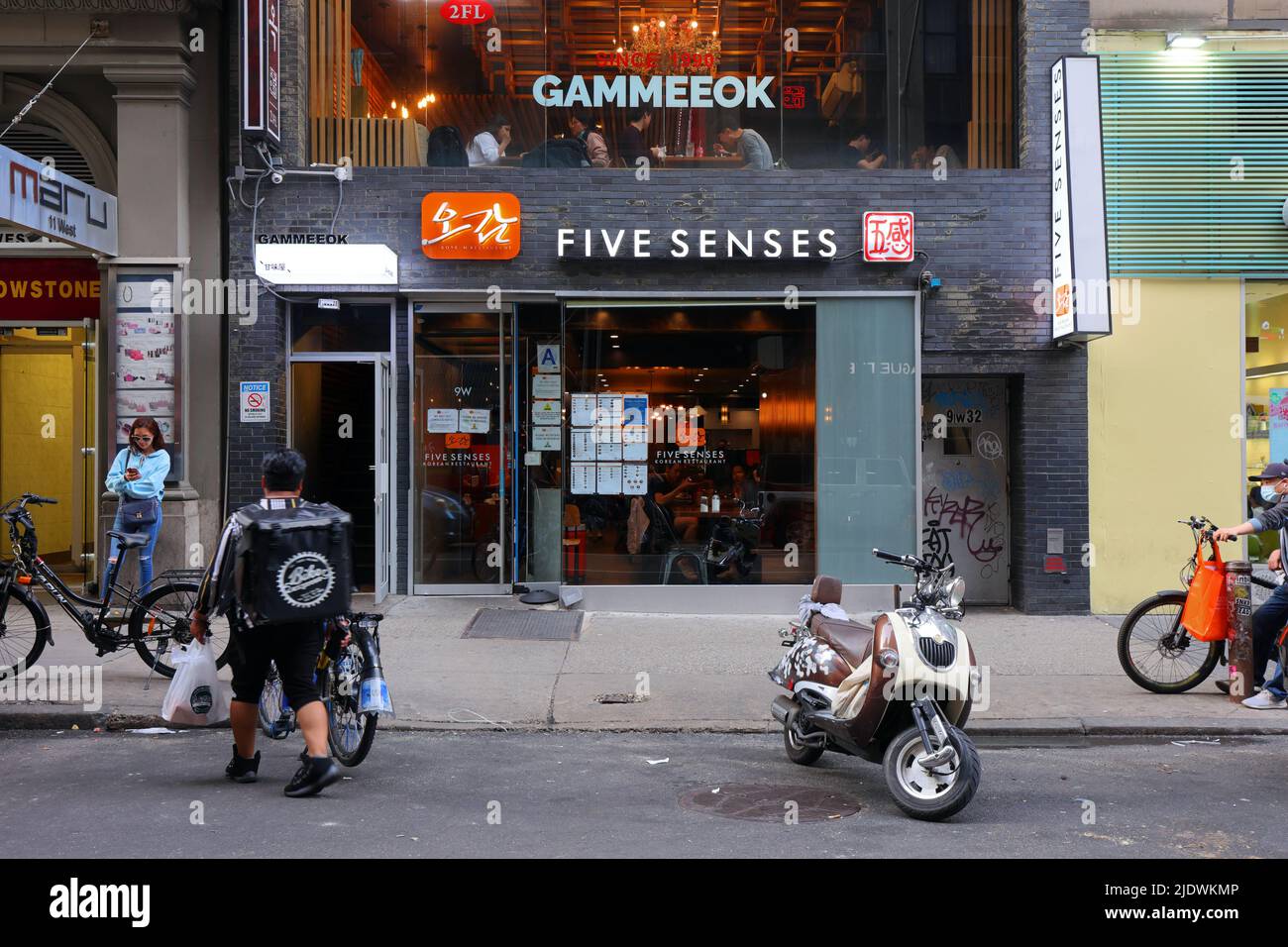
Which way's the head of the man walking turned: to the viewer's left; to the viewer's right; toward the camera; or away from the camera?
away from the camera

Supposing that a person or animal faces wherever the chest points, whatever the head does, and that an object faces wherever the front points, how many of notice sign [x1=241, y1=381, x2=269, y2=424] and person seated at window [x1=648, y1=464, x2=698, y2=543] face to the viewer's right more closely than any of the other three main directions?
1

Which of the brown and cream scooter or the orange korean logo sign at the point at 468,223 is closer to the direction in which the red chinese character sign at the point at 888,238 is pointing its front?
the brown and cream scooter

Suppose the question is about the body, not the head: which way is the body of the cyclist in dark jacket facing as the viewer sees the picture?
to the viewer's left

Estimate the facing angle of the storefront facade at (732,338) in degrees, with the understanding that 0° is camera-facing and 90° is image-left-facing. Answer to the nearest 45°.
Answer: approximately 0°

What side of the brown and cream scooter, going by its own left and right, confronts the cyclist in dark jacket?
left

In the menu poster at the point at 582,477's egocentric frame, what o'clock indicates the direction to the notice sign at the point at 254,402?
The notice sign is roughly at 3 o'clock from the menu poster.

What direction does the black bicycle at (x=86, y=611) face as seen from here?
to the viewer's left

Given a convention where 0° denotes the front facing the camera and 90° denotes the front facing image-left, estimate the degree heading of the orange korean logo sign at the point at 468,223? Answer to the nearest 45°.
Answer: approximately 0°
